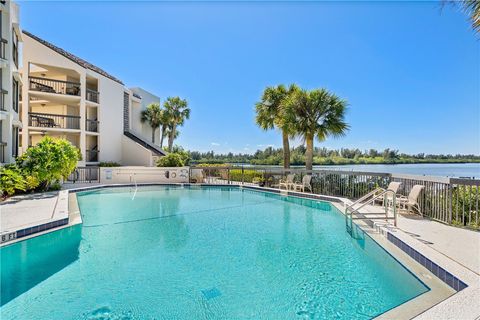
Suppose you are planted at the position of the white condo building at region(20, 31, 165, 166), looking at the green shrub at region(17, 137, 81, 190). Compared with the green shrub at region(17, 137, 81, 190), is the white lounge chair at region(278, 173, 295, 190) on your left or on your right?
left

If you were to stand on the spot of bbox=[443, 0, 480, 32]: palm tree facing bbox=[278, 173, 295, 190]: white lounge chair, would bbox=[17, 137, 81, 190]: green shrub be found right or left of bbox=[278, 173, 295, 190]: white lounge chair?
left

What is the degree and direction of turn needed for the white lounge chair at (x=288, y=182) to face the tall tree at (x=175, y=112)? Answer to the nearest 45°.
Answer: approximately 90° to its right

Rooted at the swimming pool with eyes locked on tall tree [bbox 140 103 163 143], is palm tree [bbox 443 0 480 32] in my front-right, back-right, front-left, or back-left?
back-right

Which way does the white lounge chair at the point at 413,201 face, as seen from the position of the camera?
facing to the left of the viewer

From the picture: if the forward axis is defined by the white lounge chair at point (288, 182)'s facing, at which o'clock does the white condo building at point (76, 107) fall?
The white condo building is roughly at 2 o'clock from the white lounge chair.

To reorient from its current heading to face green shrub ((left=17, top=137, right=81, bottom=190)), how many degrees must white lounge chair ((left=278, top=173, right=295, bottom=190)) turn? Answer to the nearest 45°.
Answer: approximately 45° to its right
